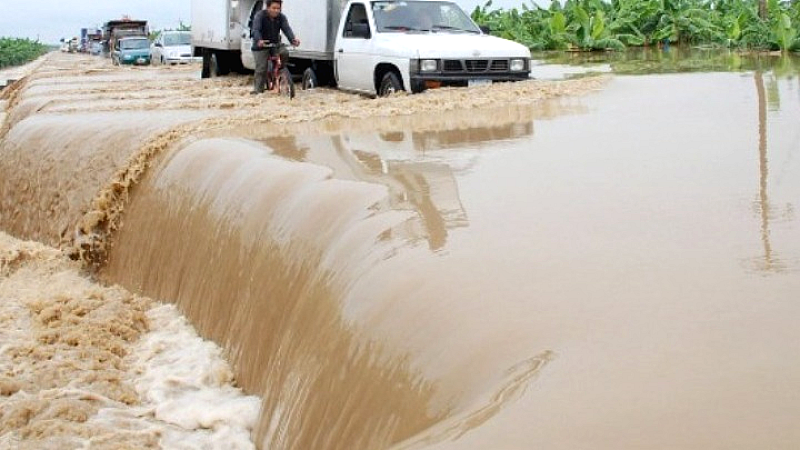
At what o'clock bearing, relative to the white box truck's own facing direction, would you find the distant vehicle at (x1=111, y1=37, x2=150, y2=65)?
The distant vehicle is roughly at 7 o'clock from the white box truck.

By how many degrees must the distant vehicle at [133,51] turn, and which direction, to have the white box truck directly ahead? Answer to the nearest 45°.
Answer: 0° — it already faces it

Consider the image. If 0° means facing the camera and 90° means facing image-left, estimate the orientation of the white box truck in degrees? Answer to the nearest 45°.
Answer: approximately 315°

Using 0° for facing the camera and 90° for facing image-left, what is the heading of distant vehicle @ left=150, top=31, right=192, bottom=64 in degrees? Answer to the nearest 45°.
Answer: approximately 315°

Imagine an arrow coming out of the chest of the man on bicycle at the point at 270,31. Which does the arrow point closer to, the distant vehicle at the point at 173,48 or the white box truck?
the white box truck

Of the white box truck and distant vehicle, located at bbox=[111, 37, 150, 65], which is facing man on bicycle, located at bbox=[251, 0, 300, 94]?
the distant vehicle

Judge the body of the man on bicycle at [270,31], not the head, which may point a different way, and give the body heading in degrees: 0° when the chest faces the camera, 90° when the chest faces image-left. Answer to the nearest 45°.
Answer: approximately 315°

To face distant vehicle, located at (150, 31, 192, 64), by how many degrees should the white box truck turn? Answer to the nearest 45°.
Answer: approximately 135° to its left

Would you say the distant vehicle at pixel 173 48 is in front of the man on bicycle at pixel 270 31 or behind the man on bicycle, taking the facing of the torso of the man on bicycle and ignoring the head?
behind

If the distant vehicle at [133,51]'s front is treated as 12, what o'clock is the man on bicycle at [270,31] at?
The man on bicycle is roughly at 12 o'clock from the distant vehicle.
